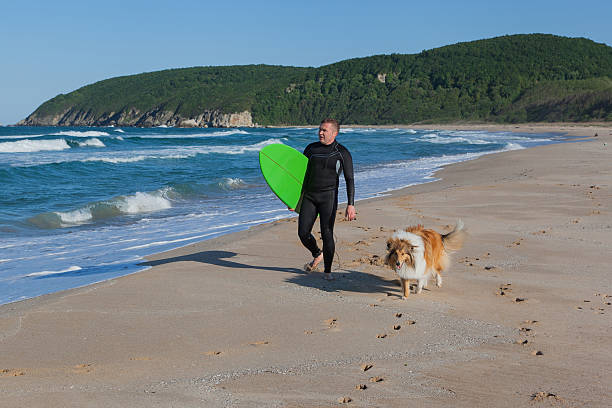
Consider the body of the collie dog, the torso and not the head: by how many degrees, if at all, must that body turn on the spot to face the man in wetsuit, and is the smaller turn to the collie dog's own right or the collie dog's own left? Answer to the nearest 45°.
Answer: approximately 90° to the collie dog's own right

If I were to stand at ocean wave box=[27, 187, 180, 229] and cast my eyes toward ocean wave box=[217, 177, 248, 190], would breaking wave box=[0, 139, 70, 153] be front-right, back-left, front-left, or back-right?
front-left

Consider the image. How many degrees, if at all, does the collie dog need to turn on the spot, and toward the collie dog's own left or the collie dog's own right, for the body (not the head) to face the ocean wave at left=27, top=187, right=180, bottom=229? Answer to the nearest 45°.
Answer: approximately 90° to the collie dog's own right

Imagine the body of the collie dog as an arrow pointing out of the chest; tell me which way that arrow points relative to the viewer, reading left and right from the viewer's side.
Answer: facing the viewer and to the left of the viewer

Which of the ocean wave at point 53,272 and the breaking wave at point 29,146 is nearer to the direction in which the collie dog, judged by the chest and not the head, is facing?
the ocean wave

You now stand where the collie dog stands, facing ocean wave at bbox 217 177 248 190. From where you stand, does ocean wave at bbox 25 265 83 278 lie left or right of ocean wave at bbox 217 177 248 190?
left

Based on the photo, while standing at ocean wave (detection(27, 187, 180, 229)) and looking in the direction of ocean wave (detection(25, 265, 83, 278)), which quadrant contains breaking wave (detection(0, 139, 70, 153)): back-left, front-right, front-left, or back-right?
back-right

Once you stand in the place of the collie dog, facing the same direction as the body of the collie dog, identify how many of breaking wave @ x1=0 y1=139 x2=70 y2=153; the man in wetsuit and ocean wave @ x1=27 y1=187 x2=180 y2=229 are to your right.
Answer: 3

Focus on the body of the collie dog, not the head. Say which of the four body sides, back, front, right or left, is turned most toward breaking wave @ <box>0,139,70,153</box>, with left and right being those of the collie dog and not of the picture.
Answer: right

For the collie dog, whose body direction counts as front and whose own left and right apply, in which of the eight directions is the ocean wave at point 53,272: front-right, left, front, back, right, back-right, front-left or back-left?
front-right

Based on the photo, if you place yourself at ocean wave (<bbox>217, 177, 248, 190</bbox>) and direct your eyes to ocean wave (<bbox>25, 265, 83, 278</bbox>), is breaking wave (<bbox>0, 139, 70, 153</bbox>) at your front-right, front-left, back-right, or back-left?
back-right

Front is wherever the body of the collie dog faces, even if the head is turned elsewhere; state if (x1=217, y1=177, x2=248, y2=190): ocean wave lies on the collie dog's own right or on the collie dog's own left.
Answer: on the collie dog's own right
